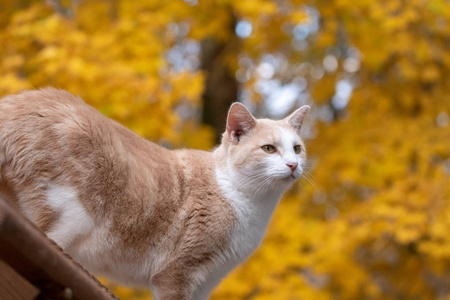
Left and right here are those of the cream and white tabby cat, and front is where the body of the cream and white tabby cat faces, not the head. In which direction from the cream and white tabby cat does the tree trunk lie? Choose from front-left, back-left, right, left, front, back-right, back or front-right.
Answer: left

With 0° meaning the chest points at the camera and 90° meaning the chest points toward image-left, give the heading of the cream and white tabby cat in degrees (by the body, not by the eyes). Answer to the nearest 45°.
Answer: approximately 270°
